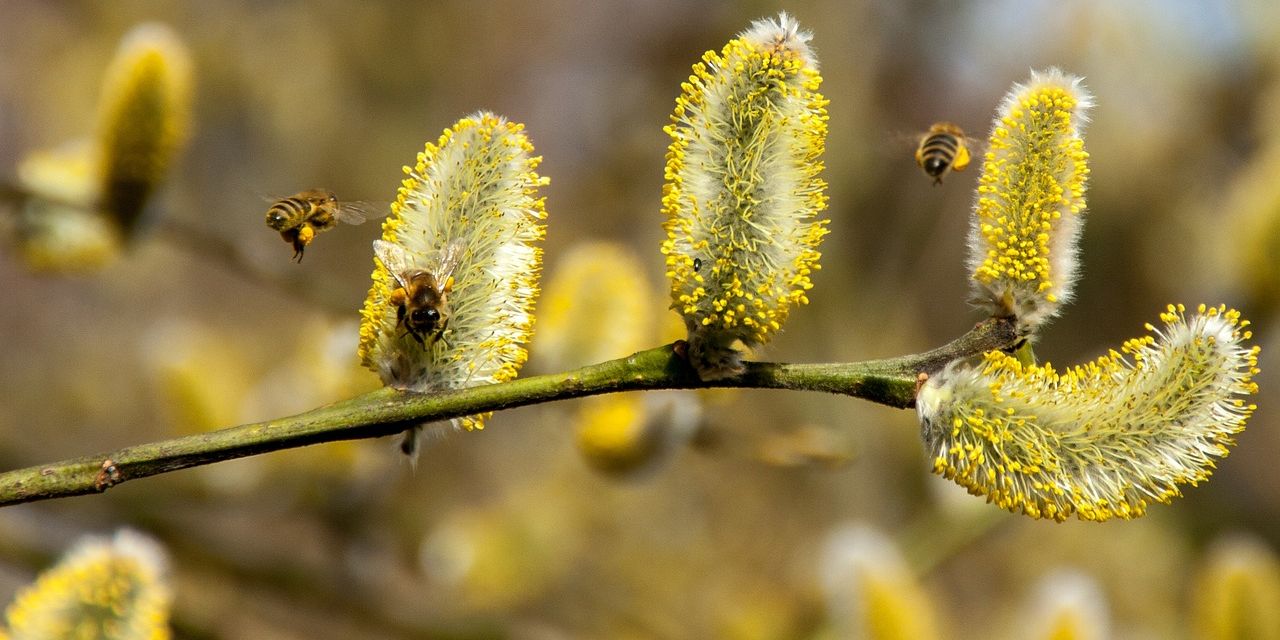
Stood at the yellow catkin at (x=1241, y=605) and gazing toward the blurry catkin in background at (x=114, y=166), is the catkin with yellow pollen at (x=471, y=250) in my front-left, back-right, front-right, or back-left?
front-left

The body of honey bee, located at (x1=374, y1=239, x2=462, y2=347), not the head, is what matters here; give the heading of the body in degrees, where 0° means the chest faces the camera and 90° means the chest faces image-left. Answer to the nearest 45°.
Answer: approximately 0°

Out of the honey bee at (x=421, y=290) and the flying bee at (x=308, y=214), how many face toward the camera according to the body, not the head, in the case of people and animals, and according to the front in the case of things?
1

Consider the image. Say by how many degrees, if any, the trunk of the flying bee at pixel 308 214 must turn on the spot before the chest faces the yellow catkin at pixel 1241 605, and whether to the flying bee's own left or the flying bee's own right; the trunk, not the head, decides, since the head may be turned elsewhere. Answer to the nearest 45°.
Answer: approximately 45° to the flying bee's own right

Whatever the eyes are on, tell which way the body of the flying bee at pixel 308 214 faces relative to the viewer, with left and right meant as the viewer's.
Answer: facing away from the viewer and to the right of the viewer
